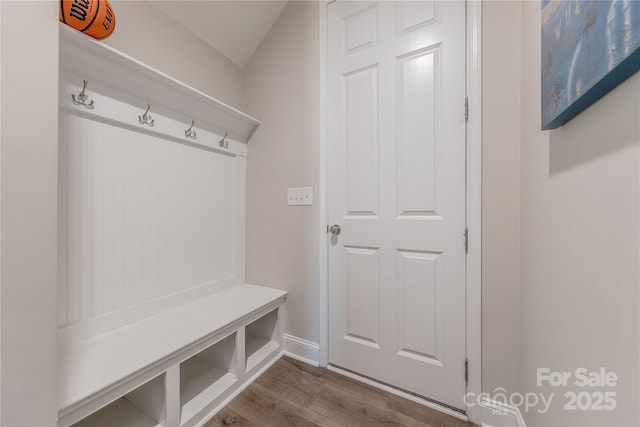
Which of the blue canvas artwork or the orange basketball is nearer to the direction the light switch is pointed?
the orange basketball

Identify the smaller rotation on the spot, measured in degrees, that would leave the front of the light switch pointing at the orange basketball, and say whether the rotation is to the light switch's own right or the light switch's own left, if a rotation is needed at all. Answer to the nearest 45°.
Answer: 0° — it already faces it

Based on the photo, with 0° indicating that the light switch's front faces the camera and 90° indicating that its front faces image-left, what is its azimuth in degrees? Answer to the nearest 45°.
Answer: approximately 45°

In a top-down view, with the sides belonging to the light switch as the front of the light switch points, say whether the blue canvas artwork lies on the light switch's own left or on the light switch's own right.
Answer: on the light switch's own left

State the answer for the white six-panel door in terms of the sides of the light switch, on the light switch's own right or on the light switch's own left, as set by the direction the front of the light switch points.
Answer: on the light switch's own left

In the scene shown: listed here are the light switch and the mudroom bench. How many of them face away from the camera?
0
